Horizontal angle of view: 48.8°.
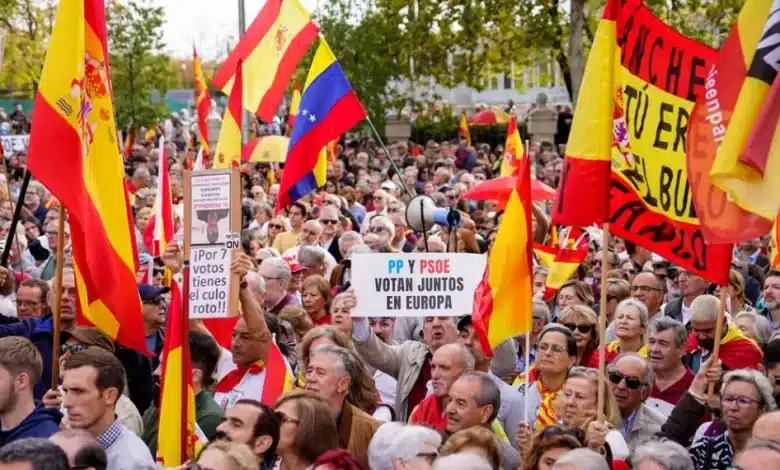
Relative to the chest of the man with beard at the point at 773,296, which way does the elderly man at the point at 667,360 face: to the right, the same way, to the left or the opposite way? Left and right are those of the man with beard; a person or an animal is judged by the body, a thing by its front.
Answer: the same way

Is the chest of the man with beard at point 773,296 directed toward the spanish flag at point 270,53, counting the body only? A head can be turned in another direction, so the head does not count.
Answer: no

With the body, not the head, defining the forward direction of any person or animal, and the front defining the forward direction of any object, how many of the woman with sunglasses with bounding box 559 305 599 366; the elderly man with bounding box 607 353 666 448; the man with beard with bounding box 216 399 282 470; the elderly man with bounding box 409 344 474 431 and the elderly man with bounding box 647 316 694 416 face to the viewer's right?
0

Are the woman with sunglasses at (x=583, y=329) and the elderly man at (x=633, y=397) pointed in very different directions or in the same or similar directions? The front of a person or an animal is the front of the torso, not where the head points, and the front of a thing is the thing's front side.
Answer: same or similar directions

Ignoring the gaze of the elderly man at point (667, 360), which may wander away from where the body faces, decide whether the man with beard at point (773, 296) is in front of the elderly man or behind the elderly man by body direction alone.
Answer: behind

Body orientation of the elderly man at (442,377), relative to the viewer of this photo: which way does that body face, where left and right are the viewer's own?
facing the viewer and to the left of the viewer

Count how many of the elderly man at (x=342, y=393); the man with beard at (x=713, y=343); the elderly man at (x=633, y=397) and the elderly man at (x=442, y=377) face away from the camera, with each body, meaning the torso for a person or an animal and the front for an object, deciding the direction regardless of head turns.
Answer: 0

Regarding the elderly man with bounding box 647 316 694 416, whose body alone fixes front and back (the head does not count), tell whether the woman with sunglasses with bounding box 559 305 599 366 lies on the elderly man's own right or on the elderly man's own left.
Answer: on the elderly man's own right

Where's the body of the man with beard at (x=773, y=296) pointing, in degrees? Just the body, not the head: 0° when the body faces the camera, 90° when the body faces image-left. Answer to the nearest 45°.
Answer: approximately 45°

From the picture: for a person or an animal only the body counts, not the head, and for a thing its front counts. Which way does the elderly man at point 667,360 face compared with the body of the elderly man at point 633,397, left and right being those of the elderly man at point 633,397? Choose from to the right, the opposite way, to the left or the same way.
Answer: the same way

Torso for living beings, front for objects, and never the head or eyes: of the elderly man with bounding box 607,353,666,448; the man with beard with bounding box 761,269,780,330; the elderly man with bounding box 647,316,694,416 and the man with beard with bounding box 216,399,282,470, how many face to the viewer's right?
0

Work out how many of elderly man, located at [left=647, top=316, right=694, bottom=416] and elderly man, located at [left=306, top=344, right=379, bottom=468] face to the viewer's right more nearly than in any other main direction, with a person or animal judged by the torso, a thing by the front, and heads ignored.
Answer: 0

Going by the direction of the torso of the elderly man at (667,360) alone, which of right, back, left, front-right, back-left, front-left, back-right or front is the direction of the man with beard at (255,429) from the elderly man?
front

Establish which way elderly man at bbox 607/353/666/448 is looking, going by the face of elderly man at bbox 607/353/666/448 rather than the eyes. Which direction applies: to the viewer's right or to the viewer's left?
to the viewer's left
